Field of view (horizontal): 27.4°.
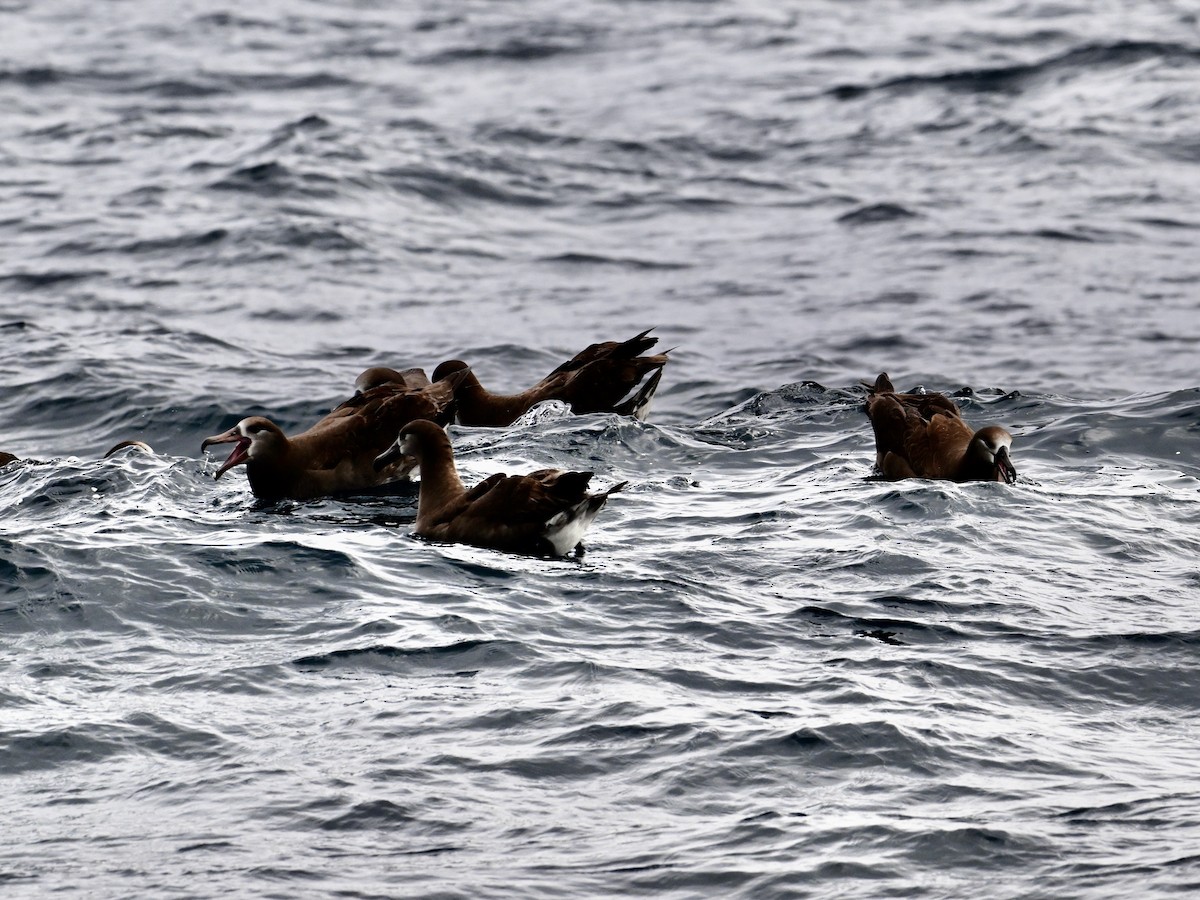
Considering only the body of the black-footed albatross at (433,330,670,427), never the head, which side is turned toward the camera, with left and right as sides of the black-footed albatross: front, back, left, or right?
left

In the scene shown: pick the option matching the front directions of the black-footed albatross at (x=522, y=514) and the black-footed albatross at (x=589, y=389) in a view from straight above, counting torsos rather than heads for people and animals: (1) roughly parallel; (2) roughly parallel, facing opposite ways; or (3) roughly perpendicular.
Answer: roughly parallel

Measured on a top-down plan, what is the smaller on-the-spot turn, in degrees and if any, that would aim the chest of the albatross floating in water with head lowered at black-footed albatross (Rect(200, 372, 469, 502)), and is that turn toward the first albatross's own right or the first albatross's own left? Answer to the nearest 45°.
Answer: approximately 135° to the first albatross's own right

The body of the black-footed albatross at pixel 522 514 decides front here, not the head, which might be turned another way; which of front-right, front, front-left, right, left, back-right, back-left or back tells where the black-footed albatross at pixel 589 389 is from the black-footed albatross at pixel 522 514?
right

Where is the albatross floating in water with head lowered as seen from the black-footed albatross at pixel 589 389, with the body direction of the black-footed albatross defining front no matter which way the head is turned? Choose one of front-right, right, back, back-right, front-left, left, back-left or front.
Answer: back-left

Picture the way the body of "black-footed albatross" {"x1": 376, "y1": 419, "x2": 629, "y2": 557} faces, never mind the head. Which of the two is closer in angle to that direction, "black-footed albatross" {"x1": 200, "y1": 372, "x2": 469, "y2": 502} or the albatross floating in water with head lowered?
the black-footed albatross

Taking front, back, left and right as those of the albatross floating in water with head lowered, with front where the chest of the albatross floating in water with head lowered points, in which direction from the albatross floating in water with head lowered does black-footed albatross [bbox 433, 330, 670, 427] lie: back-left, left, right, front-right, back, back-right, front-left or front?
back

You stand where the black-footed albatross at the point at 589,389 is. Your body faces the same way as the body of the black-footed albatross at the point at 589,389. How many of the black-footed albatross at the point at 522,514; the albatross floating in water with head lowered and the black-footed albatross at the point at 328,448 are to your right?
0

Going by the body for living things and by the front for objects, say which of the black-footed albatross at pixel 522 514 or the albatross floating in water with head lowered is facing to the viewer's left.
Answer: the black-footed albatross

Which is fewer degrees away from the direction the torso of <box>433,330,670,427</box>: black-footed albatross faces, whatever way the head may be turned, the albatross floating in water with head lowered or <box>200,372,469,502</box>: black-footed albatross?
the black-footed albatross

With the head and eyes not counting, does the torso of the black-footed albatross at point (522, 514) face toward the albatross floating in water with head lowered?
no

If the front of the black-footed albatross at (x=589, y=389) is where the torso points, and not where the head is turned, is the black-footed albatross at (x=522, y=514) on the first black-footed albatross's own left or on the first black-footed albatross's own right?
on the first black-footed albatross's own left

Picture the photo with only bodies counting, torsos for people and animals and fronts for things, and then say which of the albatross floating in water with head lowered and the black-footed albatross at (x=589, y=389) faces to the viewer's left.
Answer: the black-footed albatross

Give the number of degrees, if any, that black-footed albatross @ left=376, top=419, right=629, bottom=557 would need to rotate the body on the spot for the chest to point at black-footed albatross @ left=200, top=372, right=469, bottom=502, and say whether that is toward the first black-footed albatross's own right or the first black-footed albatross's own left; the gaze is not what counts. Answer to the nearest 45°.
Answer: approximately 45° to the first black-footed albatross's own right

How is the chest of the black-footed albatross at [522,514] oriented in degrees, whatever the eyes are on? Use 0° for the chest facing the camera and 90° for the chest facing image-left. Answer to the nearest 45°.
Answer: approximately 90°

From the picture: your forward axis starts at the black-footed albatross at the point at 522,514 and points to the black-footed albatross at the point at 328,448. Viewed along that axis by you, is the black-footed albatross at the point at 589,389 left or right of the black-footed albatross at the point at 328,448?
right
